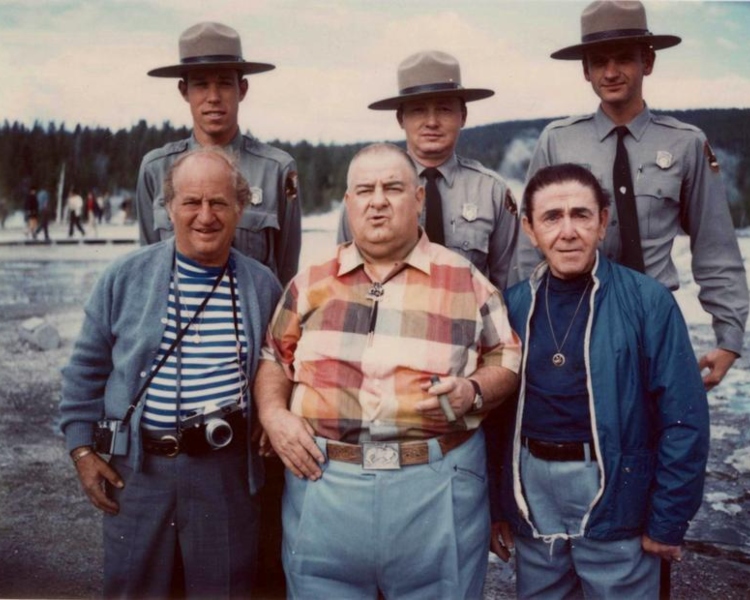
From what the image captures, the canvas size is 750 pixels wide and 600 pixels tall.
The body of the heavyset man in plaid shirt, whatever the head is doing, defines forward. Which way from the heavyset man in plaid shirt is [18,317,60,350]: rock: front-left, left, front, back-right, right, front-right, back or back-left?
back-right

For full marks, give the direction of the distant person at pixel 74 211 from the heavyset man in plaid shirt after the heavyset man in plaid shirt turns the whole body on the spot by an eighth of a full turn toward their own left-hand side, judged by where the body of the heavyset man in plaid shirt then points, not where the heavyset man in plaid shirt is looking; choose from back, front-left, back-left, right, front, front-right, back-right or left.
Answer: back

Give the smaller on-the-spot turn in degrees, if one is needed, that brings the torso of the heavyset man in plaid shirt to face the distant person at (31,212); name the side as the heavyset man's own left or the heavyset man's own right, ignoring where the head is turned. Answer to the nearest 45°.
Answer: approximately 135° to the heavyset man's own right

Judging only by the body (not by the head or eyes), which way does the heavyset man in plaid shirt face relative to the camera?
toward the camera

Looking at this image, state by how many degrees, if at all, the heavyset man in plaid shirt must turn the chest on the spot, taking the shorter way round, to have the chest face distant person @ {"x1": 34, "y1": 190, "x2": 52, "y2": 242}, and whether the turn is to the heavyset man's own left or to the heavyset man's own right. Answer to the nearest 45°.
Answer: approximately 135° to the heavyset man's own right

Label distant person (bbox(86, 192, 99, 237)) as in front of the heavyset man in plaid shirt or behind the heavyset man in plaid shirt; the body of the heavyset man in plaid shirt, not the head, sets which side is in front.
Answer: behind

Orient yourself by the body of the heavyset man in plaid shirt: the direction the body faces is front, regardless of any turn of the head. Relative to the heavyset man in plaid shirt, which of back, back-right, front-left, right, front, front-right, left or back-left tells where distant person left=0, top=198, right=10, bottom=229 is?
back-right
